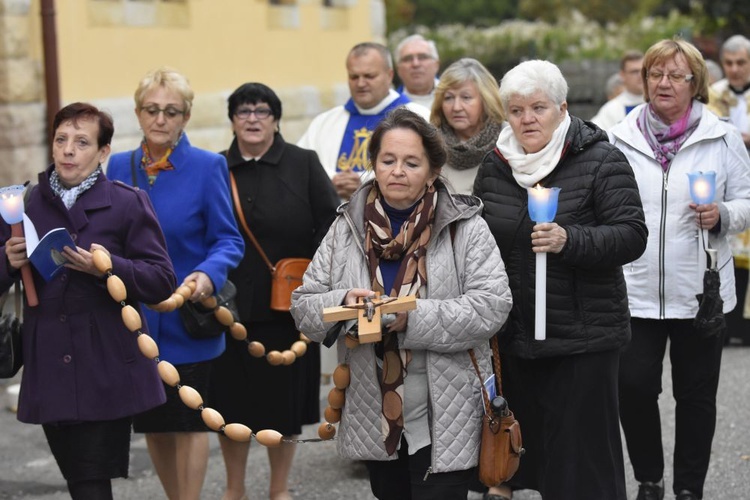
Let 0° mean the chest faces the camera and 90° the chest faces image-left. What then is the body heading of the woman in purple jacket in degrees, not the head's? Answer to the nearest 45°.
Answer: approximately 45°

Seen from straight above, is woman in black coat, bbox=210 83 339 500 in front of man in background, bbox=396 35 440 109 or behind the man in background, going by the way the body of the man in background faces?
in front

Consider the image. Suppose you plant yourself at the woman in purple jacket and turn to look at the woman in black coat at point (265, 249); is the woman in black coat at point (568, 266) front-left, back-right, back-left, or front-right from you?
front-right

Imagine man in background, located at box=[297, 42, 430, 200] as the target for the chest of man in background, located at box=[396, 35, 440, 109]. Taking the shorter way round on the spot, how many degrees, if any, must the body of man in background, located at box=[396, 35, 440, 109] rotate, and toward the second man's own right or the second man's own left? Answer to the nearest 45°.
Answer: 0° — they already face them

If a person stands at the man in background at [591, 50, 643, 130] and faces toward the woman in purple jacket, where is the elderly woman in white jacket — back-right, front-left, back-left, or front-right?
front-left

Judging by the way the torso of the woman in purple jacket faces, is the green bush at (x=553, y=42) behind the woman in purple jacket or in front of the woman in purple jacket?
behind

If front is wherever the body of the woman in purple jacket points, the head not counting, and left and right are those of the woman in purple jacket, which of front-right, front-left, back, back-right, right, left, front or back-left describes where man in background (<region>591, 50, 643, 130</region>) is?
back

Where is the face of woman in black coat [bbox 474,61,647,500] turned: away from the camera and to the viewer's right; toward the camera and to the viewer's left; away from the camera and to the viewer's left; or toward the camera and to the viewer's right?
toward the camera and to the viewer's left

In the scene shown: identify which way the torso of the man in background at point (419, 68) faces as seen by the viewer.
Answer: toward the camera

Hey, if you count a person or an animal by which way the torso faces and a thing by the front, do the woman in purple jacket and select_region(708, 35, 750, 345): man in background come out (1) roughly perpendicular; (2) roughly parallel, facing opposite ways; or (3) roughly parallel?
roughly parallel

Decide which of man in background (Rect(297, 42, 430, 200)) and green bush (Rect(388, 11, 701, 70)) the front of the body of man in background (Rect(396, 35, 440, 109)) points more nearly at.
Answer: the man in background

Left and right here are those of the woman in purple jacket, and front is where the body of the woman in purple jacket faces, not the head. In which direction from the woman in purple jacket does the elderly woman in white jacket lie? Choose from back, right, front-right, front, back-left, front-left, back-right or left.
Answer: back-left

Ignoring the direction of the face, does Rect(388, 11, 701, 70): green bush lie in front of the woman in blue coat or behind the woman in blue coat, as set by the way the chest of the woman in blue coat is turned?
behind

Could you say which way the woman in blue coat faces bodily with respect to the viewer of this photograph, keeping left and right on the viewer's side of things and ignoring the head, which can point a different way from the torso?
facing the viewer

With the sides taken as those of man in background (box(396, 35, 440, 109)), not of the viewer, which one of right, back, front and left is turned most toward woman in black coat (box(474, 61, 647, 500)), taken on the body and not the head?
front

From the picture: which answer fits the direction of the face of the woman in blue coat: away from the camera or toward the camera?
toward the camera

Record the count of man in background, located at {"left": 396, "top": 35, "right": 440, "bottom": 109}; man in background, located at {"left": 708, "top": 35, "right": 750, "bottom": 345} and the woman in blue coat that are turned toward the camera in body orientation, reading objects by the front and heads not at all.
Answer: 3
